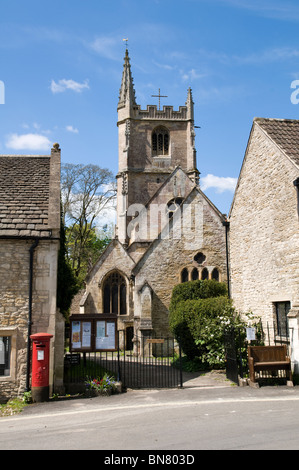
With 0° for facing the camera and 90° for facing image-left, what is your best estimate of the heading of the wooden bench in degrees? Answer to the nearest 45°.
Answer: approximately 0°

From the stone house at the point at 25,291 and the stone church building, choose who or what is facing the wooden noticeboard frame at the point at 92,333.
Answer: the stone church building

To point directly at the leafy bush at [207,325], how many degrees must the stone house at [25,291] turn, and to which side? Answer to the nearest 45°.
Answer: approximately 135° to its left

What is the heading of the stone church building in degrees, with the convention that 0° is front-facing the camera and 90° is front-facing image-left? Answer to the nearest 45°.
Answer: approximately 0°

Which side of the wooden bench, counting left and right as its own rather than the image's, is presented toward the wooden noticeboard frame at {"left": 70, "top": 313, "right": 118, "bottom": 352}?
right
